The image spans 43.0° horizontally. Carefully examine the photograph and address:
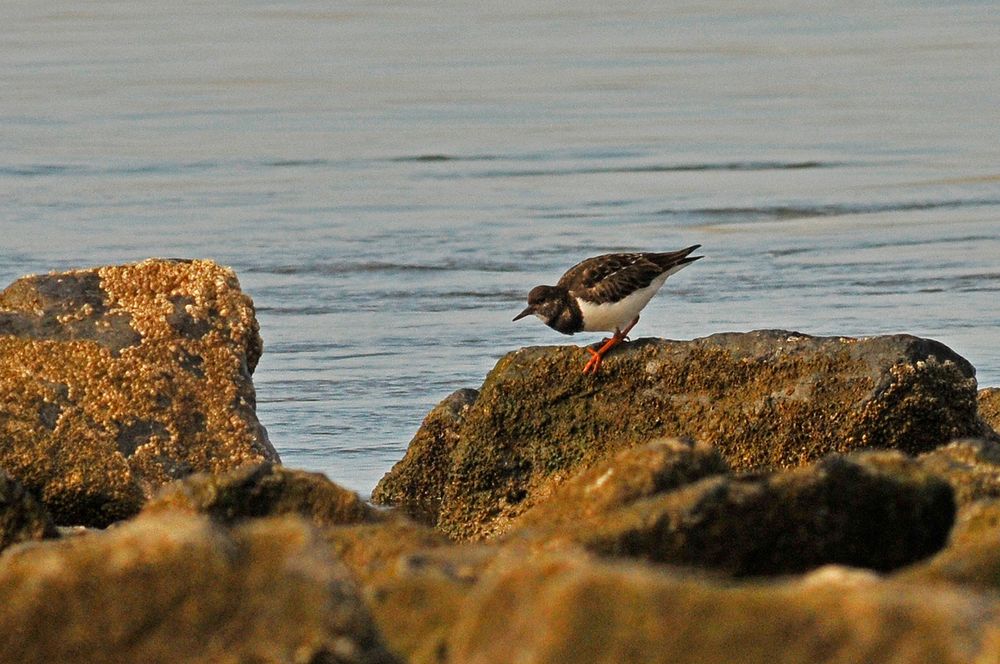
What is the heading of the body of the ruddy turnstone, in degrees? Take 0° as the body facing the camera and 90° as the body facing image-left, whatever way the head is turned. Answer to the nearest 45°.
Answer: approximately 90°

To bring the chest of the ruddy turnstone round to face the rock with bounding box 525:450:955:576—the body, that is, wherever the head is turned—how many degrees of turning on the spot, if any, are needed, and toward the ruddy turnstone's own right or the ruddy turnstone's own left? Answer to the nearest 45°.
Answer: approximately 90° to the ruddy turnstone's own left

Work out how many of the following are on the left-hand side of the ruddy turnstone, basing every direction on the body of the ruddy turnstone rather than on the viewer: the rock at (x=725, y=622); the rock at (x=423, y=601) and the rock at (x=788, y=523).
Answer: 3

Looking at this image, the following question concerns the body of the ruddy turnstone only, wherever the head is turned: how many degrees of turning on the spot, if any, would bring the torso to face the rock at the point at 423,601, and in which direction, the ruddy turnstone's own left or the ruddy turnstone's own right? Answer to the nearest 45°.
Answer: approximately 90° to the ruddy turnstone's own left

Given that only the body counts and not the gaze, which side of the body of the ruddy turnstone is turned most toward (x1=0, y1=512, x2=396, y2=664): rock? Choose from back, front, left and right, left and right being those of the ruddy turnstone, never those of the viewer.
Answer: left

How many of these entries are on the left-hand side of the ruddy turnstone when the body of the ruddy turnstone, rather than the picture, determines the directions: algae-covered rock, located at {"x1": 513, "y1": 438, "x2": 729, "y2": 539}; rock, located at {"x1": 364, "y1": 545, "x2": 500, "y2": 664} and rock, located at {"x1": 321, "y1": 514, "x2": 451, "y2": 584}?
3

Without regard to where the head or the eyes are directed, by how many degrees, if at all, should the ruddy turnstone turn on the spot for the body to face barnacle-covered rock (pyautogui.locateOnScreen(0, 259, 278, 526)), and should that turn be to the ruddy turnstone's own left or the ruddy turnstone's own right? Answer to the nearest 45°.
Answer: approximately 45° to the ruddy turnstone's own left

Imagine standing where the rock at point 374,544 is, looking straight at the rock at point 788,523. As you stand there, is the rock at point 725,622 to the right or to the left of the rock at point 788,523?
right

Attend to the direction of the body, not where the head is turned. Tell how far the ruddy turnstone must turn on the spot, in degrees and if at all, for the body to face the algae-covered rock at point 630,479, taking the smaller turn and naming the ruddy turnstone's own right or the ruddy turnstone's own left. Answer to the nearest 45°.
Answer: approximately 90° to the ruddy turnstone's own left

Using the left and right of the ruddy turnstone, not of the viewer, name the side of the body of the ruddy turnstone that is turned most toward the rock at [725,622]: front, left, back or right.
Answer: left

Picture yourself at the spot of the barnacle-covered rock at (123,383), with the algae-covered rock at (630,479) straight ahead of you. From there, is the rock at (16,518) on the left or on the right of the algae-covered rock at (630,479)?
right

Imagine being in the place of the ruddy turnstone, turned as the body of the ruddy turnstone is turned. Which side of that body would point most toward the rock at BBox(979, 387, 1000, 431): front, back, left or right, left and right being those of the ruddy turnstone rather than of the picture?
back

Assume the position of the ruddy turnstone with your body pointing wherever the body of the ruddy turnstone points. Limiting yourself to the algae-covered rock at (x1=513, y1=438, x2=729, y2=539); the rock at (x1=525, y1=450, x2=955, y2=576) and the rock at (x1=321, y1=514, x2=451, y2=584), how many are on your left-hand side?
3

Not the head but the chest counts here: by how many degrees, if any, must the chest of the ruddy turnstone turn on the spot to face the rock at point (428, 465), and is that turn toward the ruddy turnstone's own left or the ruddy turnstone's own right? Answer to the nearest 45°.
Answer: approximately 45° to the ruddy turnstone's own left
